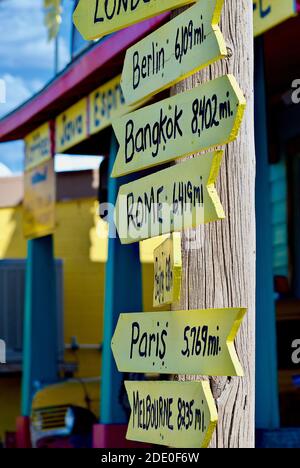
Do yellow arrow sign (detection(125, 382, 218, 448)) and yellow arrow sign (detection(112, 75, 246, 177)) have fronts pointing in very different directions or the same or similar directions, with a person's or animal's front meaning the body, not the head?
same or similar directions

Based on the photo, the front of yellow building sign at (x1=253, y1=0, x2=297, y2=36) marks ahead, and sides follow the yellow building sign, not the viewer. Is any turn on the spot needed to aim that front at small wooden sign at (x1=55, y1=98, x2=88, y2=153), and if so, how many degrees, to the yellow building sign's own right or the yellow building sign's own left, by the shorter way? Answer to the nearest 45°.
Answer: approximately 90° to the yellow building sign's own right

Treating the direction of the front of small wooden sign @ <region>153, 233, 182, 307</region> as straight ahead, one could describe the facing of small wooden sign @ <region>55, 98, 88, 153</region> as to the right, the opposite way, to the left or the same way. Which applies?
the same way

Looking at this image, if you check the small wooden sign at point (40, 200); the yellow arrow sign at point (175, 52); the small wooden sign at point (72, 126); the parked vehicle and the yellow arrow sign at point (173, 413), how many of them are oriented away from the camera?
0

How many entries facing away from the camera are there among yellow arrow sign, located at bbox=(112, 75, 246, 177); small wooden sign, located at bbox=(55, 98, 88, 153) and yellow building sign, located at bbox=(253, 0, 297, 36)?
0

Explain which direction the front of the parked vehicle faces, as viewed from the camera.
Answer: facing the viewer and to the left of the viewer

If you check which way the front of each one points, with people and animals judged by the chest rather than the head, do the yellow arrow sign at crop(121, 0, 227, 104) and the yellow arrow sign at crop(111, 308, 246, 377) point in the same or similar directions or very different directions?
same or similar directions

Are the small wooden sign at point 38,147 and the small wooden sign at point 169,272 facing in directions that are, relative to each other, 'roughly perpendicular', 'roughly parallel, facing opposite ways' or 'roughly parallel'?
roughly parallel

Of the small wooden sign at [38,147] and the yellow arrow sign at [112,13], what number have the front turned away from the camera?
0

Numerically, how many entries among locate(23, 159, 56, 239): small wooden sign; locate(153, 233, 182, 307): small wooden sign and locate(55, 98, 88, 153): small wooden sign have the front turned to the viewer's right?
0

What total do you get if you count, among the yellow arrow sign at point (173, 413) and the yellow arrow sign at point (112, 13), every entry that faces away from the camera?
0

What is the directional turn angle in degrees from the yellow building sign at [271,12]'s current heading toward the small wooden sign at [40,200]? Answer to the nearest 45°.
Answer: approximately 90° to its right
